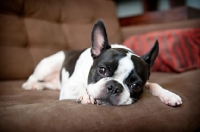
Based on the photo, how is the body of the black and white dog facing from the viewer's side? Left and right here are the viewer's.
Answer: facing the viewer and to the right of the viewer

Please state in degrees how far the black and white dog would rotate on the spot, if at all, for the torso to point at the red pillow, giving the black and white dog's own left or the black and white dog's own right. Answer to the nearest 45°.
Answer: approximately 90° to the black and white dog's own left

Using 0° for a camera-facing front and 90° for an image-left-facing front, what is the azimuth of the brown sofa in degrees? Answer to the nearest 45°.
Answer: approximately 0°
